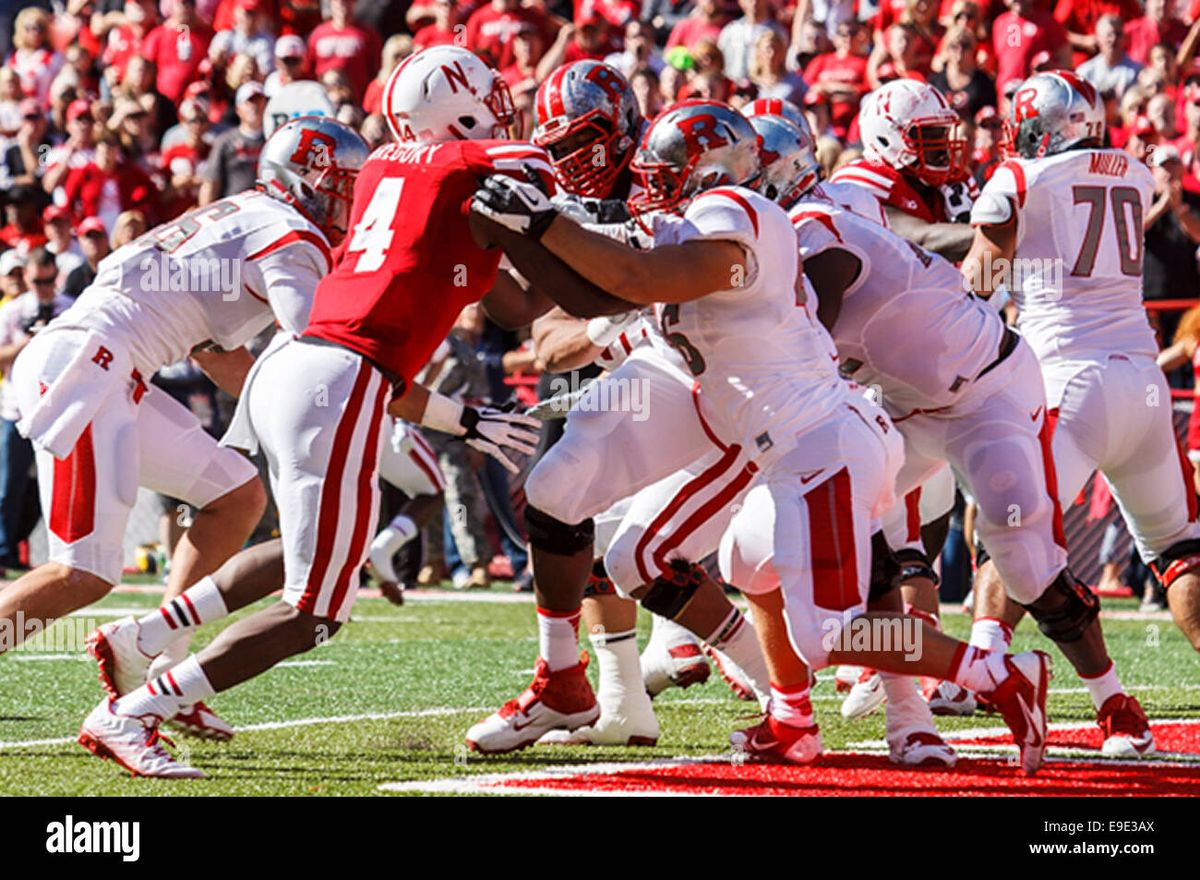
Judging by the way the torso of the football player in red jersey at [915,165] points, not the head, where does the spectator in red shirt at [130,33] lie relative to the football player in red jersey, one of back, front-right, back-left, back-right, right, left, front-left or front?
back

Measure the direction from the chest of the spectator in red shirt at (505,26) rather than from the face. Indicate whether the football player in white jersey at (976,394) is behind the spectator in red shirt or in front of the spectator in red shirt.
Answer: in front

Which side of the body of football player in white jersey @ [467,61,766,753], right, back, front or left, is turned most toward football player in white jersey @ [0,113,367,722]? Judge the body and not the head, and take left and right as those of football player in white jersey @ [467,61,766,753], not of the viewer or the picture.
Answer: front

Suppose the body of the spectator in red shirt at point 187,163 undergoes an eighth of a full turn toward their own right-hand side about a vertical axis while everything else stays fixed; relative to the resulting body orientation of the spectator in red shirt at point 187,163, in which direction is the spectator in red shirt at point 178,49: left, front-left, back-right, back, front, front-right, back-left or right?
back-right

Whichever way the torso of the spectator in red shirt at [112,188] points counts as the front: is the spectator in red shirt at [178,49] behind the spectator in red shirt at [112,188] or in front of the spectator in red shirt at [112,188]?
behind

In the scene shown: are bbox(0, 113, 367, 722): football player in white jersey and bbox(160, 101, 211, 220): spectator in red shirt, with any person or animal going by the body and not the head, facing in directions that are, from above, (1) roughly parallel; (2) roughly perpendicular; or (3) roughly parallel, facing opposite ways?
roughly perpendicular

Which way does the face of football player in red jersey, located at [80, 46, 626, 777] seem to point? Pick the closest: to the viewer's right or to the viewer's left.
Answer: to the viewer's right

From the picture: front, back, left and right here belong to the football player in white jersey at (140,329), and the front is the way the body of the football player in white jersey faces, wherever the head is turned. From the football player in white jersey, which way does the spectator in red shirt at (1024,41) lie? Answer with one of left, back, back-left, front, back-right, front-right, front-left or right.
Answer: front-left

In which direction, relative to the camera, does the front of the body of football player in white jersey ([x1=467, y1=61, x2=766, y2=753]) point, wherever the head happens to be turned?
to the viewer's left

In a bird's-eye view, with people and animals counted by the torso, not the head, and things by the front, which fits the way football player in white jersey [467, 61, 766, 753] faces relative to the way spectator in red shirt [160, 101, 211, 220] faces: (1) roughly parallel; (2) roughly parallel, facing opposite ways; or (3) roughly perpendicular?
roughly perpendicular

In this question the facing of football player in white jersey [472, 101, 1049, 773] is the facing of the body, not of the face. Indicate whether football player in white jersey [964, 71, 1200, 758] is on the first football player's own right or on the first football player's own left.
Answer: on the first football player's own right

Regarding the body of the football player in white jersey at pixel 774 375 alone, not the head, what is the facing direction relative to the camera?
to the viewer's left

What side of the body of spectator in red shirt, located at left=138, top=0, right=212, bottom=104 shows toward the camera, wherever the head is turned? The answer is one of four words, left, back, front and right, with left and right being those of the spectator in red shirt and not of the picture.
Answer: front

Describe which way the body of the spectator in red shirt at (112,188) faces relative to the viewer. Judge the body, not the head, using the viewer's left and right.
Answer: facing the viewer
